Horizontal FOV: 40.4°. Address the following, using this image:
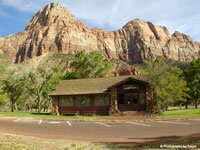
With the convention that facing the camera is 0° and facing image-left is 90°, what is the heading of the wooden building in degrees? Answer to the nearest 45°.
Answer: approximately 315°
